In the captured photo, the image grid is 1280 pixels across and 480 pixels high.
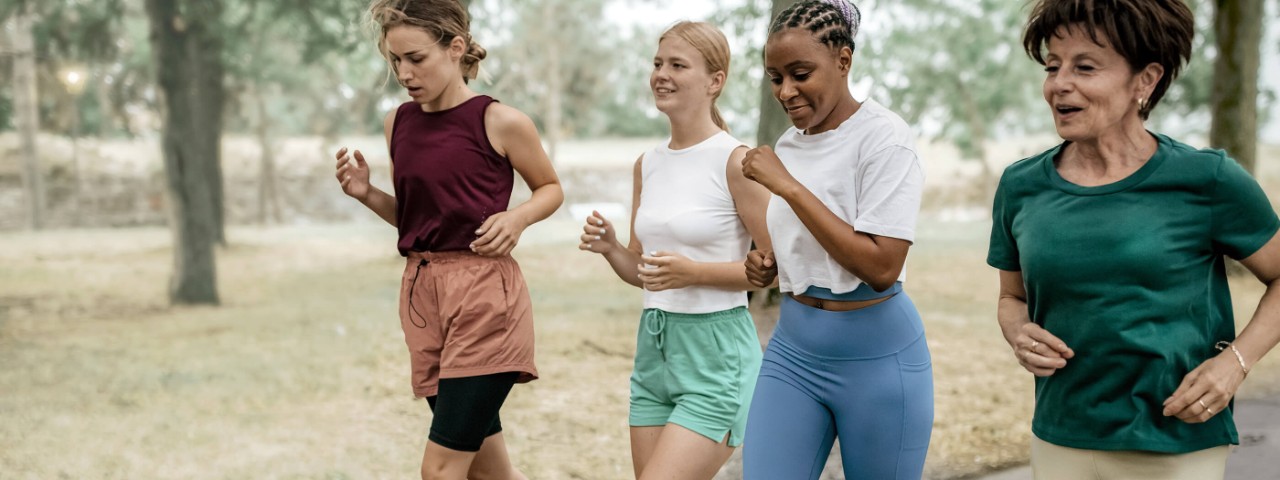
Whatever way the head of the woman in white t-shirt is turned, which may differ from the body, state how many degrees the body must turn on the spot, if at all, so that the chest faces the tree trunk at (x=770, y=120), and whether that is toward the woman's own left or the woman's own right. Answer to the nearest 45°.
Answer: approximately 135° to the woman's own right

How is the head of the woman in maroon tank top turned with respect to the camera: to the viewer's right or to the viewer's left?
to the viewer's left

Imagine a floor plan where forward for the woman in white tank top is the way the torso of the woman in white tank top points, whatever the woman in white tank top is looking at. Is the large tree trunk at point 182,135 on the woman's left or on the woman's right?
on the woman's right

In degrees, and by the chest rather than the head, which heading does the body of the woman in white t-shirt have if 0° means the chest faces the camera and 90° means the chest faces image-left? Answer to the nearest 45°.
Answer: approximately 45°

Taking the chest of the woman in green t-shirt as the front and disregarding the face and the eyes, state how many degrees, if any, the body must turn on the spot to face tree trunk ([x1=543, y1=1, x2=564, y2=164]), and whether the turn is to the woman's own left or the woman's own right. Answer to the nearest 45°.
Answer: approximately 90° to the woman's own right

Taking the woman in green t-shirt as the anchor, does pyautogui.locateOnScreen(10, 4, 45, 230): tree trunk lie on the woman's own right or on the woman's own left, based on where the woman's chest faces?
on the woman's own right
